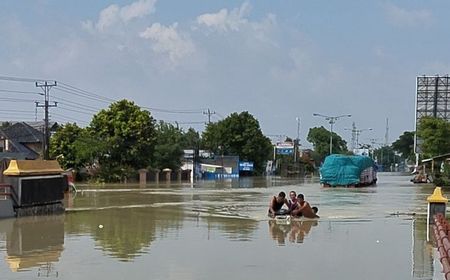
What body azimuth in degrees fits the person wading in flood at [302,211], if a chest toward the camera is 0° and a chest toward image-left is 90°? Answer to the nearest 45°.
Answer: approximately 45°
